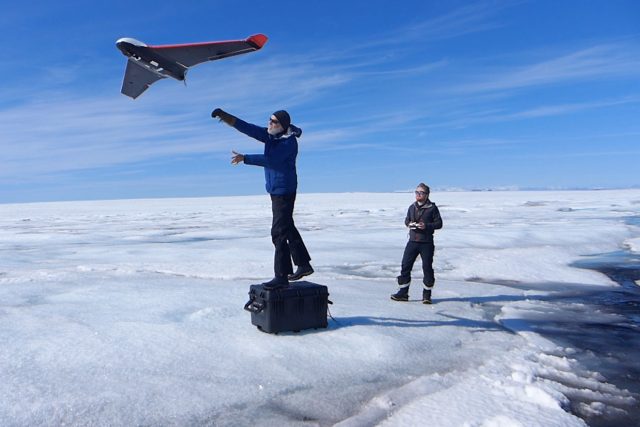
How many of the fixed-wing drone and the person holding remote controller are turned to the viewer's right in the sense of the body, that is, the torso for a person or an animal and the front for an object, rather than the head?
0

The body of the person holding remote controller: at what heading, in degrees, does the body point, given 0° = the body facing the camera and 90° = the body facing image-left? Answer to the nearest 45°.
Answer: approximately 45°

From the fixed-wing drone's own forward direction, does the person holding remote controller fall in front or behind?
behind

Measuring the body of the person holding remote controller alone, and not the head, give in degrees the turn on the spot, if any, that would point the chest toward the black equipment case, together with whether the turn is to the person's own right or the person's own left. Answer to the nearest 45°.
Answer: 0° — they already face it

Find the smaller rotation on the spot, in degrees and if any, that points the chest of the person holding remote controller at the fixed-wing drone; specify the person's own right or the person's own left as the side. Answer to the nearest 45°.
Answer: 0° — they already face it

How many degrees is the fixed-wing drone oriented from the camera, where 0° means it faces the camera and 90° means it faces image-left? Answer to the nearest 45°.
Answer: approximately 45°

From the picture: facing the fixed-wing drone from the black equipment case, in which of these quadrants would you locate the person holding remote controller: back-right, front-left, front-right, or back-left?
back-right
